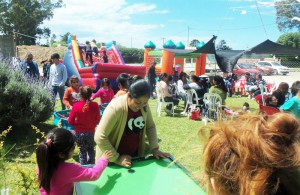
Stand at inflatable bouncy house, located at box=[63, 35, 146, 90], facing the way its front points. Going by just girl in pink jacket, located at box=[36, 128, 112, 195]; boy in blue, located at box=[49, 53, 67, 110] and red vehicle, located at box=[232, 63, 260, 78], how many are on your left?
1

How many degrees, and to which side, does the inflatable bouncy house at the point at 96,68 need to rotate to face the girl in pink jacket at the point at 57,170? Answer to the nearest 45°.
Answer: approximately 45° to its right

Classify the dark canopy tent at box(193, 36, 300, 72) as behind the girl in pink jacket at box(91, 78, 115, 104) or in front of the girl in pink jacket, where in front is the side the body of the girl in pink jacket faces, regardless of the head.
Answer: behind

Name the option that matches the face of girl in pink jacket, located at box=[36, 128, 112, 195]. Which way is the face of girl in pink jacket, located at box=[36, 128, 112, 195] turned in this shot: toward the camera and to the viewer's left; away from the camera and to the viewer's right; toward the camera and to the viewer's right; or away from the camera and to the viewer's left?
away from the camera and to the viewer's right

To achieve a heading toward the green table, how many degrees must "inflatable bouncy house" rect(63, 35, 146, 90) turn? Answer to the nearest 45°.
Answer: approximately 45° to its right

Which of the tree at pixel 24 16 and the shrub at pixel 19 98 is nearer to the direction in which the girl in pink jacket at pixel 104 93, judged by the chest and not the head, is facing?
the shrub

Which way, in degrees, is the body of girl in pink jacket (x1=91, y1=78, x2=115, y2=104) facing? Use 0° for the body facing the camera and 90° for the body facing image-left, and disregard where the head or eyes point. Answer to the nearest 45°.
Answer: approximately 45°
